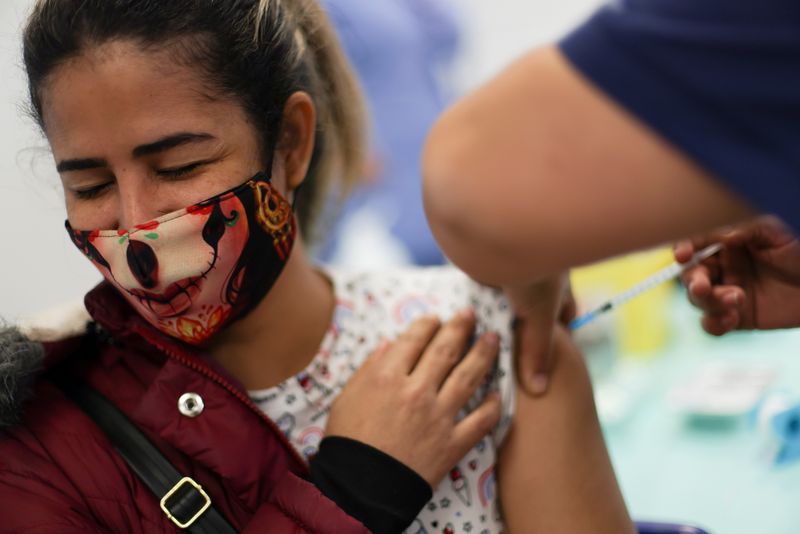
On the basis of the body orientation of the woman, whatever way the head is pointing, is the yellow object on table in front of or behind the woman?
behind

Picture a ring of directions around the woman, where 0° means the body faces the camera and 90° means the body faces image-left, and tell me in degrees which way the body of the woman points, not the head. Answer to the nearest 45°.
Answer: approximately 45°

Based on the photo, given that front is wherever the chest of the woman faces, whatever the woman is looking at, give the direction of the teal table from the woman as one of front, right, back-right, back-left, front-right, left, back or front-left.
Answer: back
